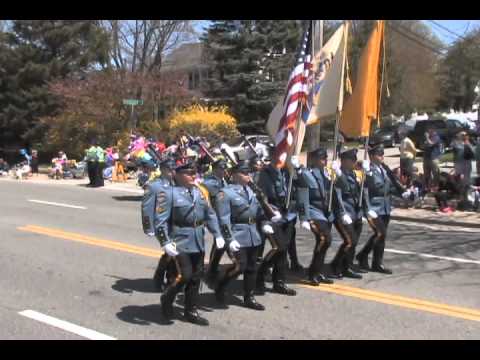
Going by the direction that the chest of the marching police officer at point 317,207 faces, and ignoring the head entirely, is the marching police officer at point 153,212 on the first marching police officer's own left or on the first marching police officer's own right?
on the first marching police officer's own right

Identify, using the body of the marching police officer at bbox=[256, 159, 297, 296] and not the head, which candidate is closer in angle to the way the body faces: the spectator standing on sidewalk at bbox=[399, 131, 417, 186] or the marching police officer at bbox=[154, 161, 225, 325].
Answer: the marching police officer

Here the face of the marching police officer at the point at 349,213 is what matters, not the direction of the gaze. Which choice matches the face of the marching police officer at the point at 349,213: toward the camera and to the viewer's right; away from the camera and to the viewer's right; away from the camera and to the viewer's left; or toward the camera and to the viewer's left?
toward the camera and to the viewer's left

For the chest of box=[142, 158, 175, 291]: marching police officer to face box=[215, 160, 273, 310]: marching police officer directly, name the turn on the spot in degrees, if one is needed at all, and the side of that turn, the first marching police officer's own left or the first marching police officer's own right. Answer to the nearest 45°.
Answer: approximately 45° to the first marching police officer's own left
